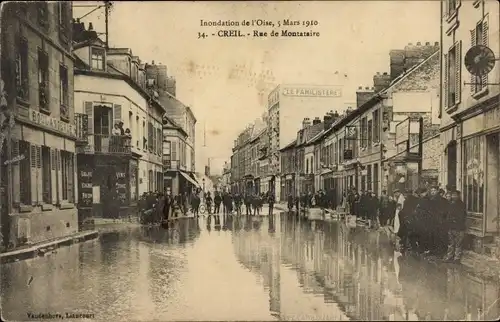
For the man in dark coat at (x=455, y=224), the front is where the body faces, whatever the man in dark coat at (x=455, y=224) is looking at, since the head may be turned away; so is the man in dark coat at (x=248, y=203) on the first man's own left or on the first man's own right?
on the first man's own right

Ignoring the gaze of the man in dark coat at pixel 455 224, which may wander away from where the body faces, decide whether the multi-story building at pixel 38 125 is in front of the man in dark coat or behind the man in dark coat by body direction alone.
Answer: in front

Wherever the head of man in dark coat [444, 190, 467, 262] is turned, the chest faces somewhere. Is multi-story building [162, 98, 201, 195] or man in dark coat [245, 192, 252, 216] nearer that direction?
the multi-story building

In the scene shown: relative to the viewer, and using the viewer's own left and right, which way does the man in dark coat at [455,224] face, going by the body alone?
facing the viewer and to the left of the viewer

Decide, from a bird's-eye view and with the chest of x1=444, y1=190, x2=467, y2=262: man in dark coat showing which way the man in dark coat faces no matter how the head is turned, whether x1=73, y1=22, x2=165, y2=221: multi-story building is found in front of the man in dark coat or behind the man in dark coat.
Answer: in front
